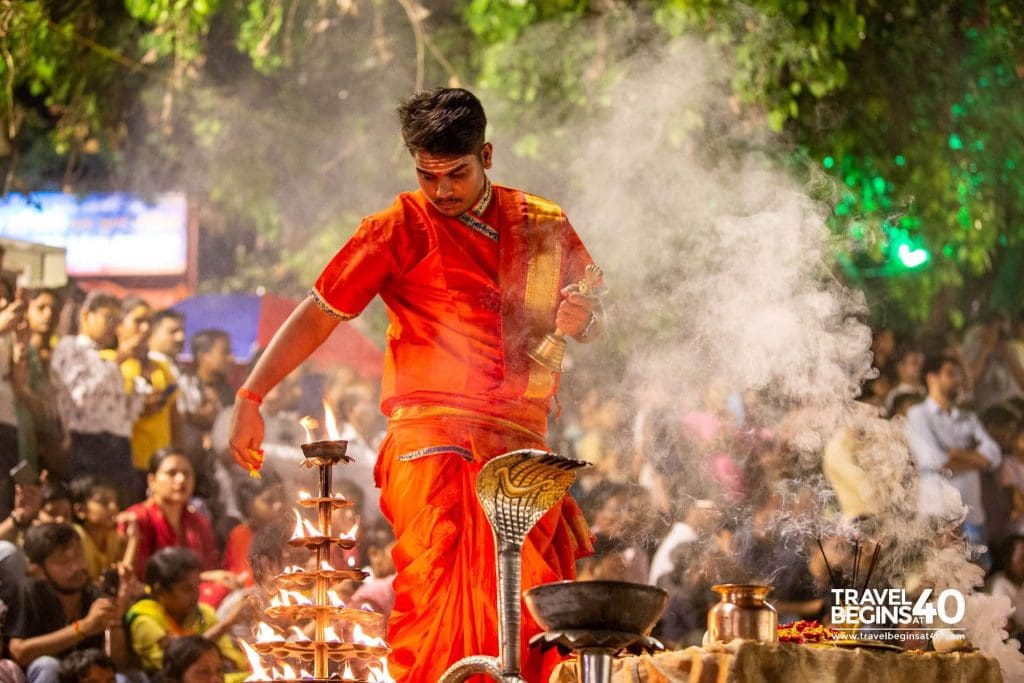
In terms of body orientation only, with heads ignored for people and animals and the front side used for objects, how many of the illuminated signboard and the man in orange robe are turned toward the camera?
2

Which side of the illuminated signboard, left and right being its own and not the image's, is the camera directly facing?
front

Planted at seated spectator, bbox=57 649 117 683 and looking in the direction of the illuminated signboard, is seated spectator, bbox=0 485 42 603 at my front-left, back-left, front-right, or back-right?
front-left

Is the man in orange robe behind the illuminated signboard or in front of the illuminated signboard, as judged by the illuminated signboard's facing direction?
in front

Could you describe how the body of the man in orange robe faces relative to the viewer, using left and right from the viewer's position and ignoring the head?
facing the viewer

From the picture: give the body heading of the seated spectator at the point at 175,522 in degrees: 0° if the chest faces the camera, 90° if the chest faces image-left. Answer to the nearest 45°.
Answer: approximately 315°

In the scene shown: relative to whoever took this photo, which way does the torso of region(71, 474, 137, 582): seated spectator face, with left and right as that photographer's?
facing the viewer and to the right of the viewer

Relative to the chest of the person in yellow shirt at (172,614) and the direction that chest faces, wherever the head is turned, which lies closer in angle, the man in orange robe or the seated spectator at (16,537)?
the man in orange robe

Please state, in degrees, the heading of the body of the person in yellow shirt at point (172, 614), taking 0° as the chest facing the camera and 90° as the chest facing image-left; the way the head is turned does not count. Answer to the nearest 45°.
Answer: approximately 315°

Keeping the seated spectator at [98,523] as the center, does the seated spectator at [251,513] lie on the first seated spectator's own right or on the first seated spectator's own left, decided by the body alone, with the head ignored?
on the first seated spectator's own left

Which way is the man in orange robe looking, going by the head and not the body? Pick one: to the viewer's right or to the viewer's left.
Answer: to the viewer's left
